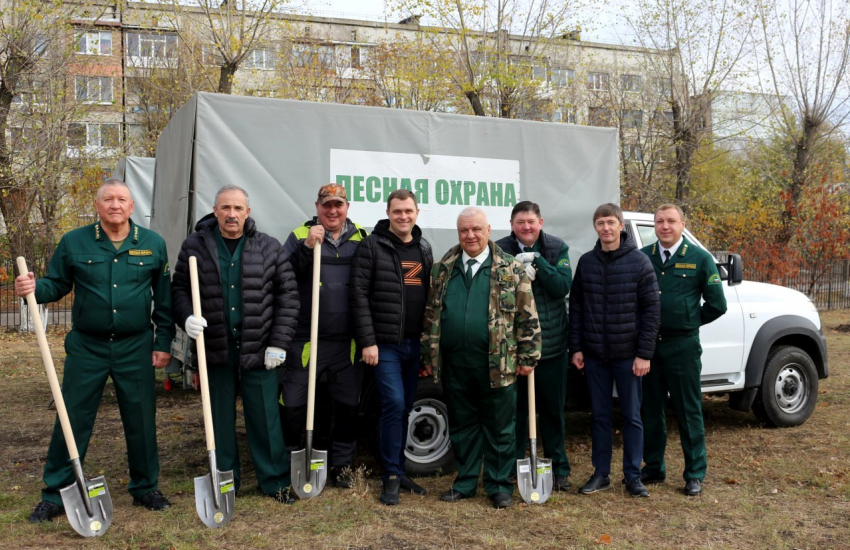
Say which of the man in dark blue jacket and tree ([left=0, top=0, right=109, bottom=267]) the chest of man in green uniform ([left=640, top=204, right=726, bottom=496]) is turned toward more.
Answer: the man in dark blue jacket

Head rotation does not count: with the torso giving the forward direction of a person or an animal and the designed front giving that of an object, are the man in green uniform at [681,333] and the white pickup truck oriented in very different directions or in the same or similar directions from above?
very different directions

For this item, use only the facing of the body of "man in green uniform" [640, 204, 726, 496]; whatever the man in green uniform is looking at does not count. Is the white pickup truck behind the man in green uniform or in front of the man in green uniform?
behind

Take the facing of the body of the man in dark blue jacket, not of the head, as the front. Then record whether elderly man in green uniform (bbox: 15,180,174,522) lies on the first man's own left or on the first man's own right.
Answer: on the first man's own right

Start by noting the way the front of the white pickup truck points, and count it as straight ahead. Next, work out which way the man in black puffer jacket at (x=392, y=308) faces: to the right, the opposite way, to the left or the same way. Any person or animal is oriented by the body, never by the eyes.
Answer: to the right

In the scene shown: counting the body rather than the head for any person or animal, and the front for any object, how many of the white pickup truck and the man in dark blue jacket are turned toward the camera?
1
